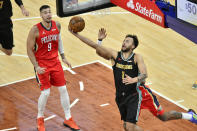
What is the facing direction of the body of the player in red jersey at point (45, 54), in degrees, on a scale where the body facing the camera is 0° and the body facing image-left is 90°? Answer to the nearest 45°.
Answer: approximately 315°
